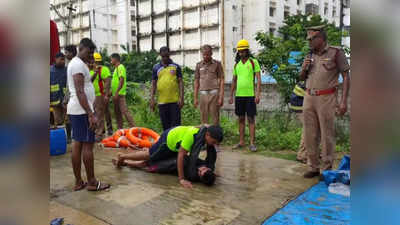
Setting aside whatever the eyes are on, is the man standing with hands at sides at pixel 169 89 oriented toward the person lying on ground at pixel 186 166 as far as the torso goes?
yes

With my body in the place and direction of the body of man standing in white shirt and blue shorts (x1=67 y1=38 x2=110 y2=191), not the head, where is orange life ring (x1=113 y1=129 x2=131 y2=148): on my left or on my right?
on my left

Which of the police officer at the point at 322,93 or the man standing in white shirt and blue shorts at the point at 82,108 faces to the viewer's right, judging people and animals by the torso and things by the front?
the man standing in white shirt and blue shorts

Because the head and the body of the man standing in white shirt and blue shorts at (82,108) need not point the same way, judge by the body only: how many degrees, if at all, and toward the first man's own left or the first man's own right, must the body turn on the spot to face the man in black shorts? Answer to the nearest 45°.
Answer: approximately 45° to the first man's own left

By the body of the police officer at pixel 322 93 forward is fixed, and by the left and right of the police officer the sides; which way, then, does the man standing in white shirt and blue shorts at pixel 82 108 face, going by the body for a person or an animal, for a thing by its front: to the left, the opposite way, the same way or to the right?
the opposite way

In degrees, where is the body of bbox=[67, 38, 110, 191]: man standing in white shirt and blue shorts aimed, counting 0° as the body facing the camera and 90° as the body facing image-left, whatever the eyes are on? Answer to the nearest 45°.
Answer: approximately 270°

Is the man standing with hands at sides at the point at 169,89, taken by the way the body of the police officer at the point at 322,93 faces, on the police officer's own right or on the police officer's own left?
on the police officer's own right

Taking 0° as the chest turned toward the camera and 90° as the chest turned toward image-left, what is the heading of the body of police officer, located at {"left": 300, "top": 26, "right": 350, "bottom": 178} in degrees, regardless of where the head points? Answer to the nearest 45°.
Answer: approximately 45°

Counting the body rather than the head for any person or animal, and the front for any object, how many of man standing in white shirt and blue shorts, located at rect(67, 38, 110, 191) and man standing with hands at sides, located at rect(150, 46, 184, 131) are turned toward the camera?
1

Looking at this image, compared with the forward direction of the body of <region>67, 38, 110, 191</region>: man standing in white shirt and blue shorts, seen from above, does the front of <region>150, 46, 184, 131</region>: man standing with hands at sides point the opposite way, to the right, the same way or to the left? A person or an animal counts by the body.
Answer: to the right
